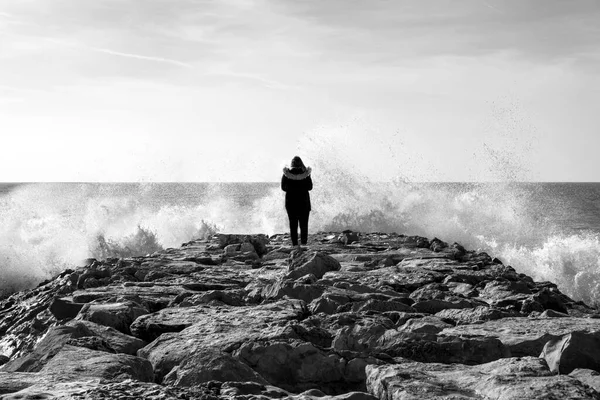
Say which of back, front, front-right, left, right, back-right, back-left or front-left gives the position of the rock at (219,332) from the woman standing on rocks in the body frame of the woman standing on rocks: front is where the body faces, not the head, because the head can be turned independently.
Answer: back

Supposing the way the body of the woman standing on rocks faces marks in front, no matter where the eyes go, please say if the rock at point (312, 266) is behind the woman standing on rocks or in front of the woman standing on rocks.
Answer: behind

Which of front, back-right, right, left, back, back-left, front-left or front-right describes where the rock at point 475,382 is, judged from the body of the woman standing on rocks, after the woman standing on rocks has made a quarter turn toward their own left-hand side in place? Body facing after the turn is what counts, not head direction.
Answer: left

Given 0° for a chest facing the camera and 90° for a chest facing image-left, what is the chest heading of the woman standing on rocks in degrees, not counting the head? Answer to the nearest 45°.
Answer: approximately 180°

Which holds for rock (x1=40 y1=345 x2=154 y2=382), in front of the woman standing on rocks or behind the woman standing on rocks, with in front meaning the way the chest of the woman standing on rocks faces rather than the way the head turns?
behind

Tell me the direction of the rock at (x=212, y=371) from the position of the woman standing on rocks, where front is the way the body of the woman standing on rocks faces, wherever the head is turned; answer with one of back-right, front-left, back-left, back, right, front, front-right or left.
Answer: back

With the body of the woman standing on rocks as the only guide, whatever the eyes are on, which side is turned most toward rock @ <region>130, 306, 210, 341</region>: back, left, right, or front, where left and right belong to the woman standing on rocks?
back

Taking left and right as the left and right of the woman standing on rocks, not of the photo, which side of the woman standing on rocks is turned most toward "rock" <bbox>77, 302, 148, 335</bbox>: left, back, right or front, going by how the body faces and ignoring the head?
back

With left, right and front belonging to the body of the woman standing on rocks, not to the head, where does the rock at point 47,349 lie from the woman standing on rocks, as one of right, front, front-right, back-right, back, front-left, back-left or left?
back

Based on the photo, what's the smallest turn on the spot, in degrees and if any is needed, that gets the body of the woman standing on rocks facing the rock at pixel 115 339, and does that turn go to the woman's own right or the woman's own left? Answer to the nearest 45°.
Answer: approximately 180°

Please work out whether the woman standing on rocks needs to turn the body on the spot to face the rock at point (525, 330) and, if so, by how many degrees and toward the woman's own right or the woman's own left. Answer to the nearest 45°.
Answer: approximately 180°

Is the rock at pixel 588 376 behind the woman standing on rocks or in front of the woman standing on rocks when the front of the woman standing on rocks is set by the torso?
behind

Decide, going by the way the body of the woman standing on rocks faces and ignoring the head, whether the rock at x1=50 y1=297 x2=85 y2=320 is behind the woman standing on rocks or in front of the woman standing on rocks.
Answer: behind
